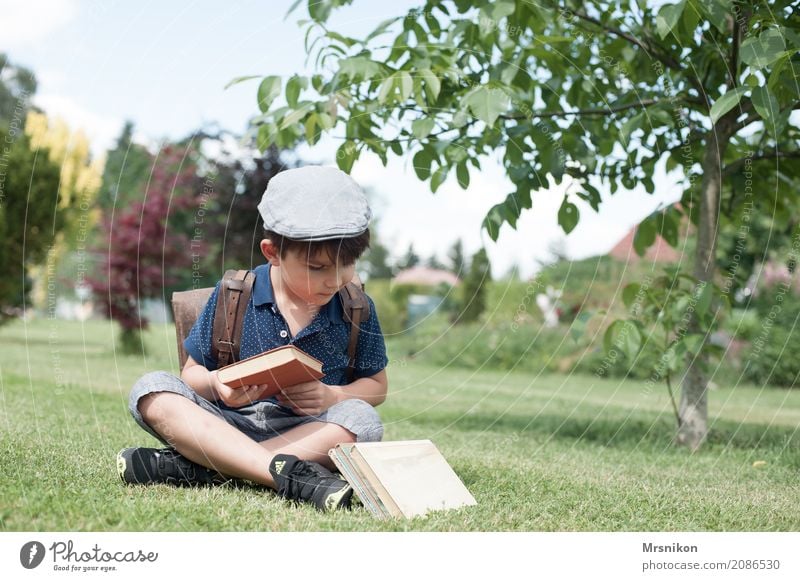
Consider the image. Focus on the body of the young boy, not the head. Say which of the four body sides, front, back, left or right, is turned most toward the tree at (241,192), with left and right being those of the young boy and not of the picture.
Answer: back

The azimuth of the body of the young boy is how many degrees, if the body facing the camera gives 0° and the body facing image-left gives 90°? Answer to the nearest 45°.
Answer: approximately 0°

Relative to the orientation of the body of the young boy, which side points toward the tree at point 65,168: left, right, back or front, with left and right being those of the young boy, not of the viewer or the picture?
back

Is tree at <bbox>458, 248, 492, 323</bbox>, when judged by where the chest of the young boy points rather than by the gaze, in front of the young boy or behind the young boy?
behind

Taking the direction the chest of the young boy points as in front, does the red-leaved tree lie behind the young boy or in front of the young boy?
behind

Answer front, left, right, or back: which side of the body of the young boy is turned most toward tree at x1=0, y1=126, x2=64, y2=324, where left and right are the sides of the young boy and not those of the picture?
back

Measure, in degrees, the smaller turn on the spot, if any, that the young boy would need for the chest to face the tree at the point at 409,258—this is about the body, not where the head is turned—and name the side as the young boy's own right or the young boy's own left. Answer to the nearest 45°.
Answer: approximately 135° to the young boy's own left
